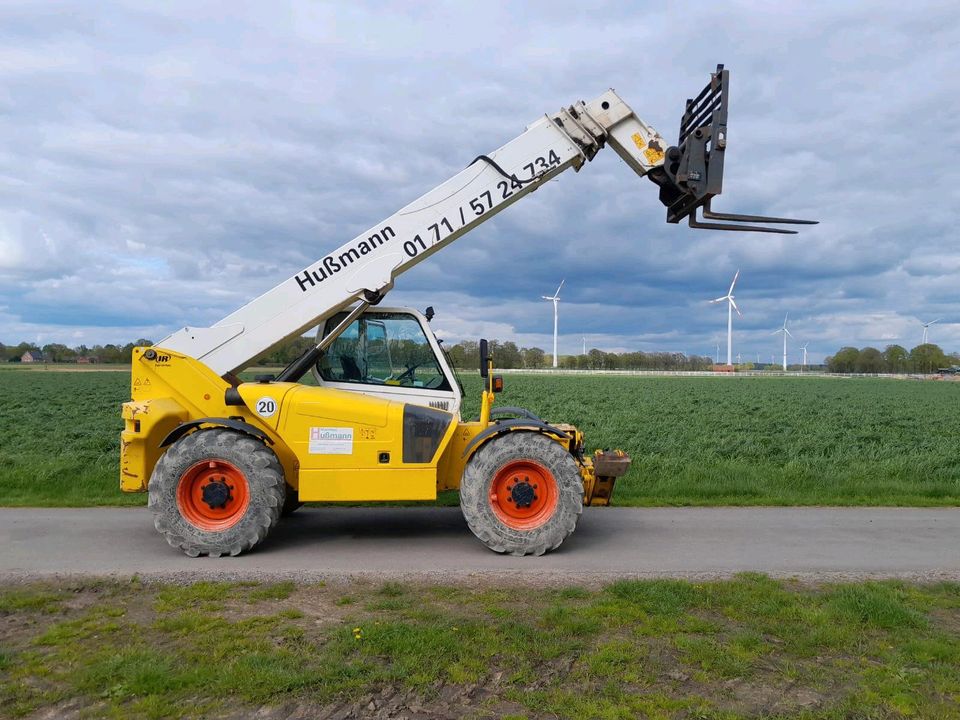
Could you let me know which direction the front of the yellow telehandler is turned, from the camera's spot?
facing to the right of the viewer
